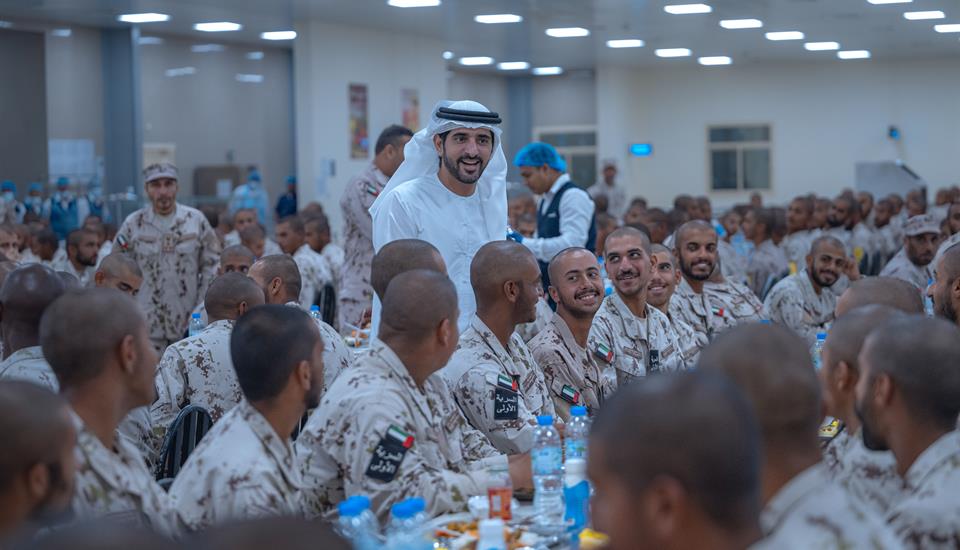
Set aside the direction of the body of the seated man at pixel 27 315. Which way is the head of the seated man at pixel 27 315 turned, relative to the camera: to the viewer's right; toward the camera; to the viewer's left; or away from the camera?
away from the camera

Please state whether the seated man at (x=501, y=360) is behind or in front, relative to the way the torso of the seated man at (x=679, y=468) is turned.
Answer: in front

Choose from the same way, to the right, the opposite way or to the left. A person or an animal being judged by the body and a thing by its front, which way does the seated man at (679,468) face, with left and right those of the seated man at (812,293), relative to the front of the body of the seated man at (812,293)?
the opposite way

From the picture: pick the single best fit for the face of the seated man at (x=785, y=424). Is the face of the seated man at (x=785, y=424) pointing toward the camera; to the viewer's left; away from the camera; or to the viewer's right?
away from the camera

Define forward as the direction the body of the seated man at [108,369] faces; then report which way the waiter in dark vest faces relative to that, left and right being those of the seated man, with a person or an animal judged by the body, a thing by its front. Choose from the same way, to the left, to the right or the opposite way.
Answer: the opposite way

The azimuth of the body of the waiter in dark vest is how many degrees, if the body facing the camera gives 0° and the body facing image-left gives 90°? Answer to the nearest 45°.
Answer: approximately 90°

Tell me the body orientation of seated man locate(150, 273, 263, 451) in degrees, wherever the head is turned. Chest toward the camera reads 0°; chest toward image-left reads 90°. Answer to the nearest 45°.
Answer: approximately 225°

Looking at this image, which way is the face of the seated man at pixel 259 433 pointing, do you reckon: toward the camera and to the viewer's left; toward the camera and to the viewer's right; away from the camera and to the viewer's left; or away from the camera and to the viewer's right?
away from the camera and to the viewer's right

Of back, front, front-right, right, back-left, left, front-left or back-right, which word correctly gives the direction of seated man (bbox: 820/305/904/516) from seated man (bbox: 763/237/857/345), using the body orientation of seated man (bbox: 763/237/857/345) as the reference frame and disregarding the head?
front-right

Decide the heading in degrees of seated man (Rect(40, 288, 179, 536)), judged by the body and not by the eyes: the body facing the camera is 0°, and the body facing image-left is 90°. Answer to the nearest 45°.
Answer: approximately 270°

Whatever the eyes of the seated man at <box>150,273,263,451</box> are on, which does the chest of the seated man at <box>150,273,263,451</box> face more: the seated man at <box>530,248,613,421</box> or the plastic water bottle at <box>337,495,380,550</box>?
the seated man

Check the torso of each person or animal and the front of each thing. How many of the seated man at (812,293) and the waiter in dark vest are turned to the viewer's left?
1
